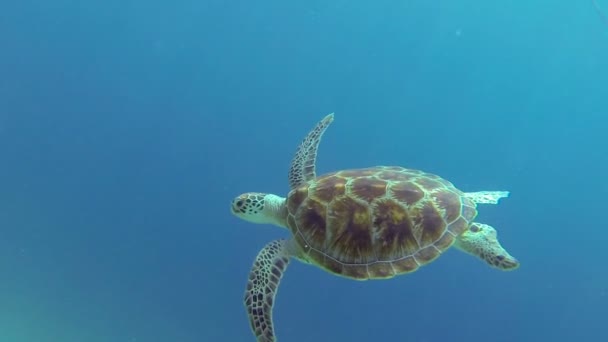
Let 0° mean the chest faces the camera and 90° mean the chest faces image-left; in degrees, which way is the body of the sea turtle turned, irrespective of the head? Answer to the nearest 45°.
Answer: approximately 90°
